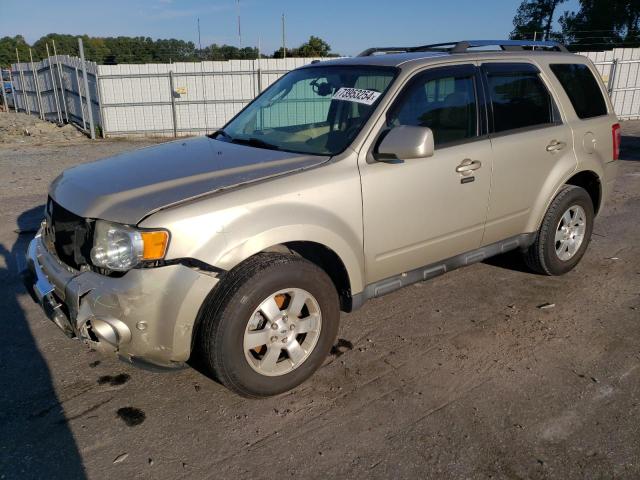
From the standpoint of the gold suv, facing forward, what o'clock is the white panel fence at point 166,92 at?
The white panel fence is roughly at 4 o'clock from the gold suv.

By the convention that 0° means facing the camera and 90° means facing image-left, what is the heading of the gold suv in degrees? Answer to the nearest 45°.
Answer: approximately 45°
